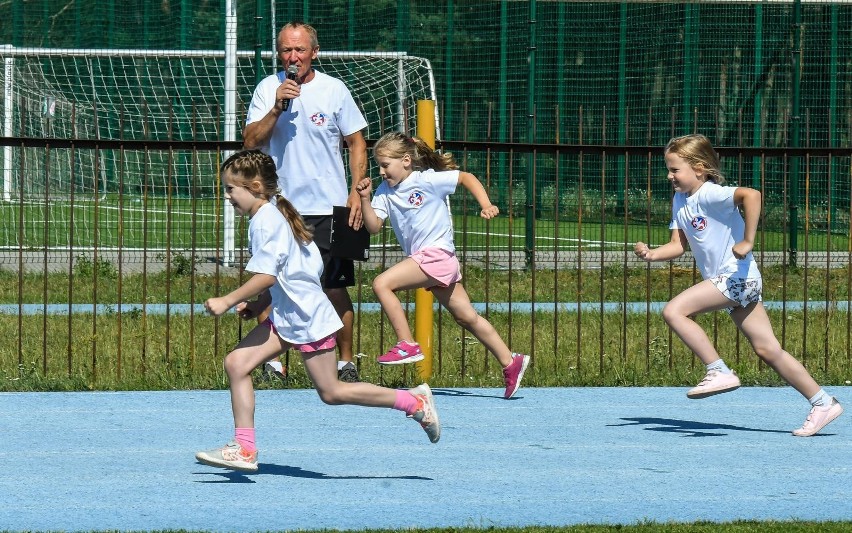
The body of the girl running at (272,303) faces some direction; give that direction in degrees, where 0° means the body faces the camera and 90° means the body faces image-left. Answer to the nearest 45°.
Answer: approximately 90°

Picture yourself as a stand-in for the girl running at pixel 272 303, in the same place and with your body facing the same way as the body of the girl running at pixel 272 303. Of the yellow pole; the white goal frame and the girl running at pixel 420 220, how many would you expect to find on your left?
0

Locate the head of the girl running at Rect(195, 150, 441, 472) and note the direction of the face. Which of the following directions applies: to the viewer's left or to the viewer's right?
to the viewer's left

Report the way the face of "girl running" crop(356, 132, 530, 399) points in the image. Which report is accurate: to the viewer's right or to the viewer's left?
to the viewer's left

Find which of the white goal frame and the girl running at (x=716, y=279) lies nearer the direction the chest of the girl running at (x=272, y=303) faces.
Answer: the white goal frame

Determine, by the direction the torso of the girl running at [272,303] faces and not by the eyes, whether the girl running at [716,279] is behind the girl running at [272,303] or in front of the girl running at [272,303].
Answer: behind

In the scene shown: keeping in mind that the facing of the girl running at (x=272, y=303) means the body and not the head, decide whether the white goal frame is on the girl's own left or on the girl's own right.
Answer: on the girl's own right

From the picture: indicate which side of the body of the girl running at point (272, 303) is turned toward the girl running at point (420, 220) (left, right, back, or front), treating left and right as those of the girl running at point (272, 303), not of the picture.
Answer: right

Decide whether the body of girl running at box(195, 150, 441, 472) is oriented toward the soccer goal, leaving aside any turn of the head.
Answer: no

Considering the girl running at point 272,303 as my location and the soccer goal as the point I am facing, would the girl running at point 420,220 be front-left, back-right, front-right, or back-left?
front-right

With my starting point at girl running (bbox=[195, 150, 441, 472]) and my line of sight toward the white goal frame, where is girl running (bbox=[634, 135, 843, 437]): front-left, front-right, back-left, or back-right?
front-right

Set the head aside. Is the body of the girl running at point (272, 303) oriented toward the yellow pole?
no
